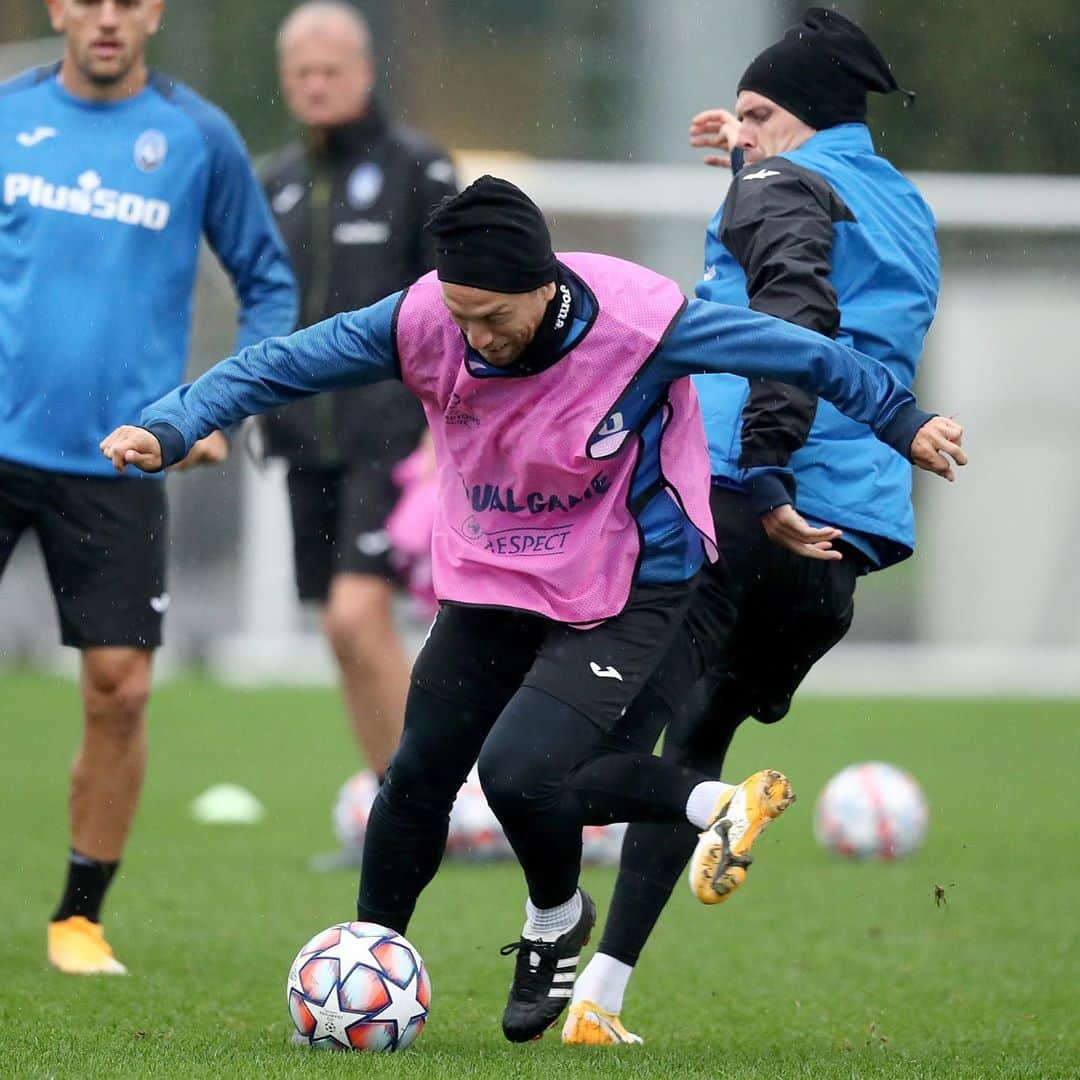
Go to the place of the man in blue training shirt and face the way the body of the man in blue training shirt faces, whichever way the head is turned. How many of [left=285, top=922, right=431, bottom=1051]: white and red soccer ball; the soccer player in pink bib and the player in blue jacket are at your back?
0

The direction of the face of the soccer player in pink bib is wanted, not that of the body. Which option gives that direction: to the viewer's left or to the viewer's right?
to the viewer's left

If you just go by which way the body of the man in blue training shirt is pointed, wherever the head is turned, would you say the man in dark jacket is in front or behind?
behind

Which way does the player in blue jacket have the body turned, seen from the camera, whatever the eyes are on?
to the viewer's left

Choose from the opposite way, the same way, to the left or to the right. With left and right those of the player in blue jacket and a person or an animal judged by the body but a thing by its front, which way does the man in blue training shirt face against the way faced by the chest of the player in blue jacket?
to the left

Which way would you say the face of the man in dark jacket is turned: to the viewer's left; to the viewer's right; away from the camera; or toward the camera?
toward the camera

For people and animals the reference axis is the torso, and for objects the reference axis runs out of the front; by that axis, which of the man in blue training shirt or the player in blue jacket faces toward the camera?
the man in blue training shirt

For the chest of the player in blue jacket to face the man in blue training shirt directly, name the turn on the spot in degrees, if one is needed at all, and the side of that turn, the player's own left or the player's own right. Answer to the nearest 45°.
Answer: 0° — they already face them

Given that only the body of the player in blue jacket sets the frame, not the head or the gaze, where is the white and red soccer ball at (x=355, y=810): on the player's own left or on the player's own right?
on the player's own right

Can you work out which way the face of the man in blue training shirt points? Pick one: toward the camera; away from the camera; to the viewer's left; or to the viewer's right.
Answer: toward the camera

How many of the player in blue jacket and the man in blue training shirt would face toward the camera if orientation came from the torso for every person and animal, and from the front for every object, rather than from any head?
1

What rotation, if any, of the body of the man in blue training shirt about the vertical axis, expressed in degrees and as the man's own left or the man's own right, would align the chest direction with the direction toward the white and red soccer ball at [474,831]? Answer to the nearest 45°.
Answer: approximately 135° to the man's own left

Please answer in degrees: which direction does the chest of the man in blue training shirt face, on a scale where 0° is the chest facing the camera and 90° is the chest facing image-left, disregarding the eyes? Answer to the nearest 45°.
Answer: approximately 0°
